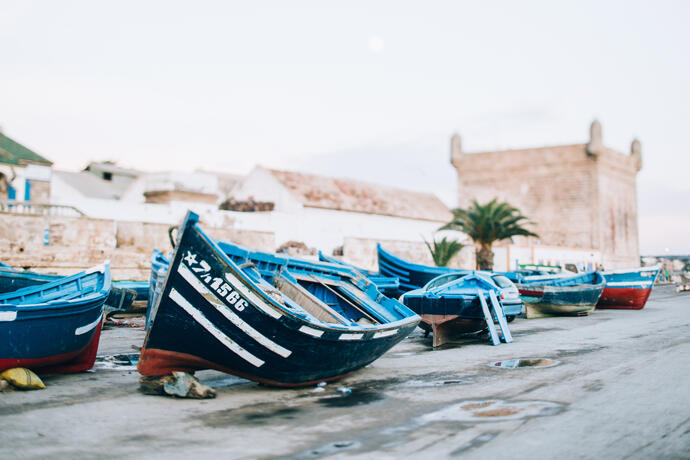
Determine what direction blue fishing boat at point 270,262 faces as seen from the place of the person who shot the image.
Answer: facing the viewer and to the left of the viewer

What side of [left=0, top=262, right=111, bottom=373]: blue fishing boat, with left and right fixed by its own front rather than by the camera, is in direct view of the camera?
right

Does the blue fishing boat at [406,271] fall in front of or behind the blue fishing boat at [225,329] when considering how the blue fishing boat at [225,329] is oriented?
behind

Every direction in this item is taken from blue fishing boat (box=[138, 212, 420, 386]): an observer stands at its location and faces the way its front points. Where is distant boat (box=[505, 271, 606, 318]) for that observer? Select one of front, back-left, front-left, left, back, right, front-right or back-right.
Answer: back

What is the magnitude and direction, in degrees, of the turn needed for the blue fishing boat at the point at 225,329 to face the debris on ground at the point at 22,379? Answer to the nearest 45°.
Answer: approximately 45° to its right

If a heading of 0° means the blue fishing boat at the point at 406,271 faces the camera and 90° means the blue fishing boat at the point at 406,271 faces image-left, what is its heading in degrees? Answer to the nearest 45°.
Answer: approximately 90°

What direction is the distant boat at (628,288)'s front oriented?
to the viewer's right

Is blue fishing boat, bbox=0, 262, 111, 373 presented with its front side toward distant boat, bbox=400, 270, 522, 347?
yes
